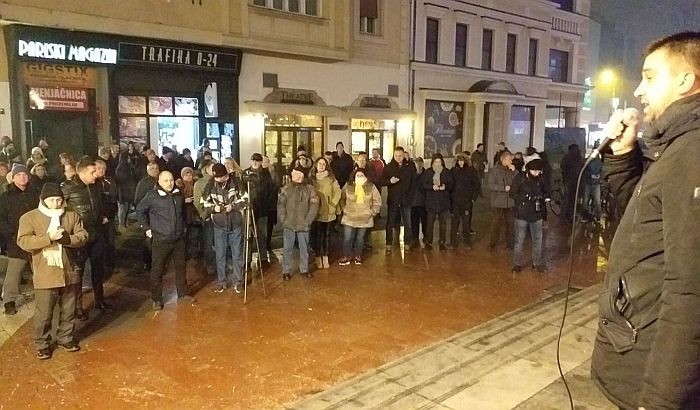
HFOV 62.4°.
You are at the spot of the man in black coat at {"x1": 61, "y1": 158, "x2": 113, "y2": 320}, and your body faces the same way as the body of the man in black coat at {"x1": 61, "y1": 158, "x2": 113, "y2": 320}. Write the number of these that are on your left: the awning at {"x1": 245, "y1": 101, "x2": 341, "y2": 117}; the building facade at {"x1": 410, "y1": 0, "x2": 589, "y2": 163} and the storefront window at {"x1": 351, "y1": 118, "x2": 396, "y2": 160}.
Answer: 3

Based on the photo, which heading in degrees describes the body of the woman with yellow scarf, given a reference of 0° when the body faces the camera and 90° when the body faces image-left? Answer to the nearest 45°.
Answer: approximately 0°

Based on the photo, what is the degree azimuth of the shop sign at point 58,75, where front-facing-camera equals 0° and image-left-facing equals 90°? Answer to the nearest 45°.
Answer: approximately 0°

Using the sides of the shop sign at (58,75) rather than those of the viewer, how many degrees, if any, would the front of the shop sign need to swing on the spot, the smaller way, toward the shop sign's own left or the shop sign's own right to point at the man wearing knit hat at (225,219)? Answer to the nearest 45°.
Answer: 0° — it already faces them

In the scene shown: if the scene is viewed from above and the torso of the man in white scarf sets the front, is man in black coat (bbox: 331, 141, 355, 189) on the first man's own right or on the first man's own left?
on the first man's own left

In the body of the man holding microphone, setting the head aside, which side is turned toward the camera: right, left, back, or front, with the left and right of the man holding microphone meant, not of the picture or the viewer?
left

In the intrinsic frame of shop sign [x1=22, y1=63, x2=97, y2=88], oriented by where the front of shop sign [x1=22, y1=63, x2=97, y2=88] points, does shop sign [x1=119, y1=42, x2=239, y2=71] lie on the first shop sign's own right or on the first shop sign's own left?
on the first shop sign's own left

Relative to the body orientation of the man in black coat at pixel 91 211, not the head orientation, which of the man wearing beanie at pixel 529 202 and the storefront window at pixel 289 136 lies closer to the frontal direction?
the man wearing beanie

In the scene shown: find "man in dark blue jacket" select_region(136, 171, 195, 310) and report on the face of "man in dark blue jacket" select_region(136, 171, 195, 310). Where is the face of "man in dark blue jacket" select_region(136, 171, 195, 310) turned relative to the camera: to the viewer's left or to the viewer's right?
to the viewer's right
